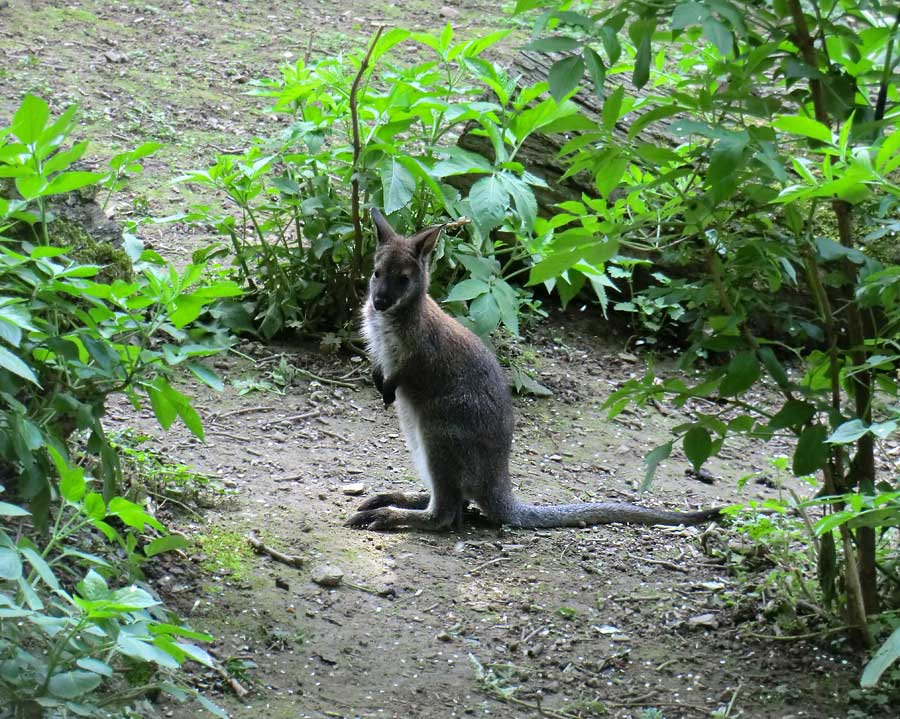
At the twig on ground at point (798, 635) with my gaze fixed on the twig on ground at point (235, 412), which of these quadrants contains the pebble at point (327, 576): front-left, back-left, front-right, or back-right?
front-left

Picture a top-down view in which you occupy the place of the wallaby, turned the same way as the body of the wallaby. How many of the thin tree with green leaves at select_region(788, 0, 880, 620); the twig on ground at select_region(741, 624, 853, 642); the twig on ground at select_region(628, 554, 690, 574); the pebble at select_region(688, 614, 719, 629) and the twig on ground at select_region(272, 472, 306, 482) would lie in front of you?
1

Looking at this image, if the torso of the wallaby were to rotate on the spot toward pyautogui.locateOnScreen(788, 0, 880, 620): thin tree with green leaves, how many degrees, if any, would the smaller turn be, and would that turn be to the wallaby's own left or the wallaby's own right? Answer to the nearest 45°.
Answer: approximately 135° to the wallaby's own left

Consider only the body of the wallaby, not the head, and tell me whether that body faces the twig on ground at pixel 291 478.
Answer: yes

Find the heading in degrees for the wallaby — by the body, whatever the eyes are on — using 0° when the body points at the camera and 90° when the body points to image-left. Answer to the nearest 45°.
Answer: approximately 90°

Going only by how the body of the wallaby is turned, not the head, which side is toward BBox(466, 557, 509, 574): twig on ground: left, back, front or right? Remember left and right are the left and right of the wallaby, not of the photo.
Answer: left

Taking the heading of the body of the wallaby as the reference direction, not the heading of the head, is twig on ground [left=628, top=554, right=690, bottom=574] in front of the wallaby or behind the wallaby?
behind

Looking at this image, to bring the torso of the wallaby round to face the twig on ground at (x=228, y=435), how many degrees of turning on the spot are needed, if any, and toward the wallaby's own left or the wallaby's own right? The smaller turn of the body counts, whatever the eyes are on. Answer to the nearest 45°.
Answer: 0° — it already faces it

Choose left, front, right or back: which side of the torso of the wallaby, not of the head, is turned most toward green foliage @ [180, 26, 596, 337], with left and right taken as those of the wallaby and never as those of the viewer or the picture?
right

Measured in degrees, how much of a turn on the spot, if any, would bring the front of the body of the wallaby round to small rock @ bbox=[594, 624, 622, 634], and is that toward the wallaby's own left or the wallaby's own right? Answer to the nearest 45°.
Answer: approximately 135° to the wallaby's own left

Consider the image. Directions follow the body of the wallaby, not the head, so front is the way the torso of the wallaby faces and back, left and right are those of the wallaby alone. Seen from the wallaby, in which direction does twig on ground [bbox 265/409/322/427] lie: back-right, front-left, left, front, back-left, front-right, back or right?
front-right
